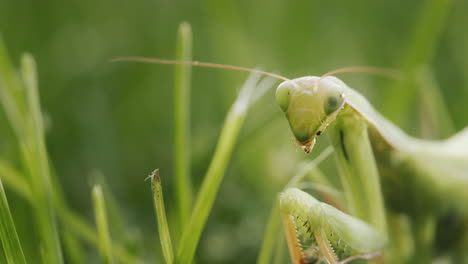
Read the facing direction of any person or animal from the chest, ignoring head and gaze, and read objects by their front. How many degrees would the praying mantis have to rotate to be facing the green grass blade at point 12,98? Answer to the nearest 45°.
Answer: approximately 45° to its right

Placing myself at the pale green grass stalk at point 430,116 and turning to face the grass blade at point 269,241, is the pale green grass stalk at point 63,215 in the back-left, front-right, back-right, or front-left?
front-right

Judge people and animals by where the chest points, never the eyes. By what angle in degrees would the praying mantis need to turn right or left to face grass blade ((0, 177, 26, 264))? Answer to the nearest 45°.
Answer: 0° — it already faces it

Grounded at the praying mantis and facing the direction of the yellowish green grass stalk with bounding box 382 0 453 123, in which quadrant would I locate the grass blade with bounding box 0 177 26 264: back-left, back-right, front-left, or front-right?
back-left

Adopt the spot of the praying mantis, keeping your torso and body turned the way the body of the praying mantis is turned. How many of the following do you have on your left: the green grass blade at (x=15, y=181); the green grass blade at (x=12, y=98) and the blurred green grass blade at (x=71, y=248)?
0

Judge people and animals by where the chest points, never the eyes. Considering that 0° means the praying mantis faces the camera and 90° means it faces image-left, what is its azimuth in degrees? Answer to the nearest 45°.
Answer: approximately 45°
